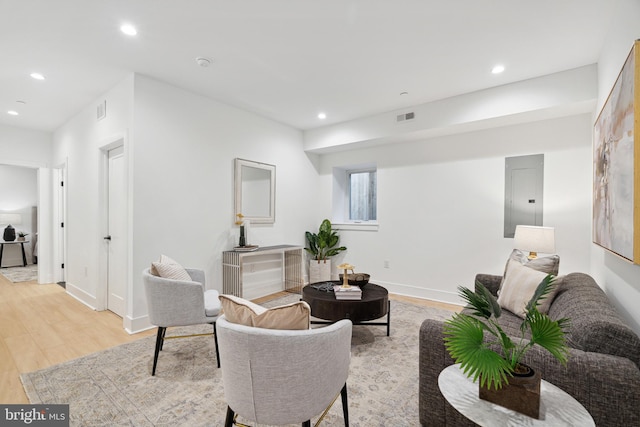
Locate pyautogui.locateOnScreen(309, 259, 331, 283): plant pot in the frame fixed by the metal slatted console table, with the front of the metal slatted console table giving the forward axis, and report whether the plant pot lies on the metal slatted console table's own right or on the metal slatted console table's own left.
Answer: on the metal slatted console table's own left

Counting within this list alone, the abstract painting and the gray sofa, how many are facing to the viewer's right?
0

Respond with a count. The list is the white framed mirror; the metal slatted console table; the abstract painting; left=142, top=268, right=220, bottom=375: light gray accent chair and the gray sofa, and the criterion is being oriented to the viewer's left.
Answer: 2

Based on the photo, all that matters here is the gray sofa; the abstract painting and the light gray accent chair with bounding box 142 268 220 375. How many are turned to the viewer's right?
1

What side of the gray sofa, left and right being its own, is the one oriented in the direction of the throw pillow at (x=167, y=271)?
front

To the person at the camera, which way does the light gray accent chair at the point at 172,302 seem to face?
facing to the right of the viewer

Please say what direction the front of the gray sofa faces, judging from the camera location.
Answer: facing to the left of the viewer

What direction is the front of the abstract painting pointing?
to the viewer's left

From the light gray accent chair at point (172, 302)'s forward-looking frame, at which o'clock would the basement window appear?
The basement window is roughly at 11 o'clock from the light gray accent chair.

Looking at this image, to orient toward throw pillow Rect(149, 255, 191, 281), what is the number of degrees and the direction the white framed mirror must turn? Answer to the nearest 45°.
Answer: approximately 45° to its right
